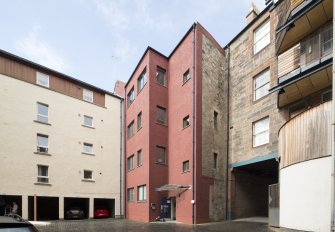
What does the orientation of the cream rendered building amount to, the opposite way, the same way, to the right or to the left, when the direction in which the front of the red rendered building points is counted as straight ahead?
to the left

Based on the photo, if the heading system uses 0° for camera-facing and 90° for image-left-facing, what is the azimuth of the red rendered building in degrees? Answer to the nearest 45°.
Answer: approximately 45°

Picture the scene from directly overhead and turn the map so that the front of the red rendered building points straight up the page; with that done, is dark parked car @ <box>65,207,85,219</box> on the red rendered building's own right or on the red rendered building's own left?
on the red rendered building's own right

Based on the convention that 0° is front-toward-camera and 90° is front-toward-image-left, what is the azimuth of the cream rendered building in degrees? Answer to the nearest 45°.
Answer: approximately 315°
